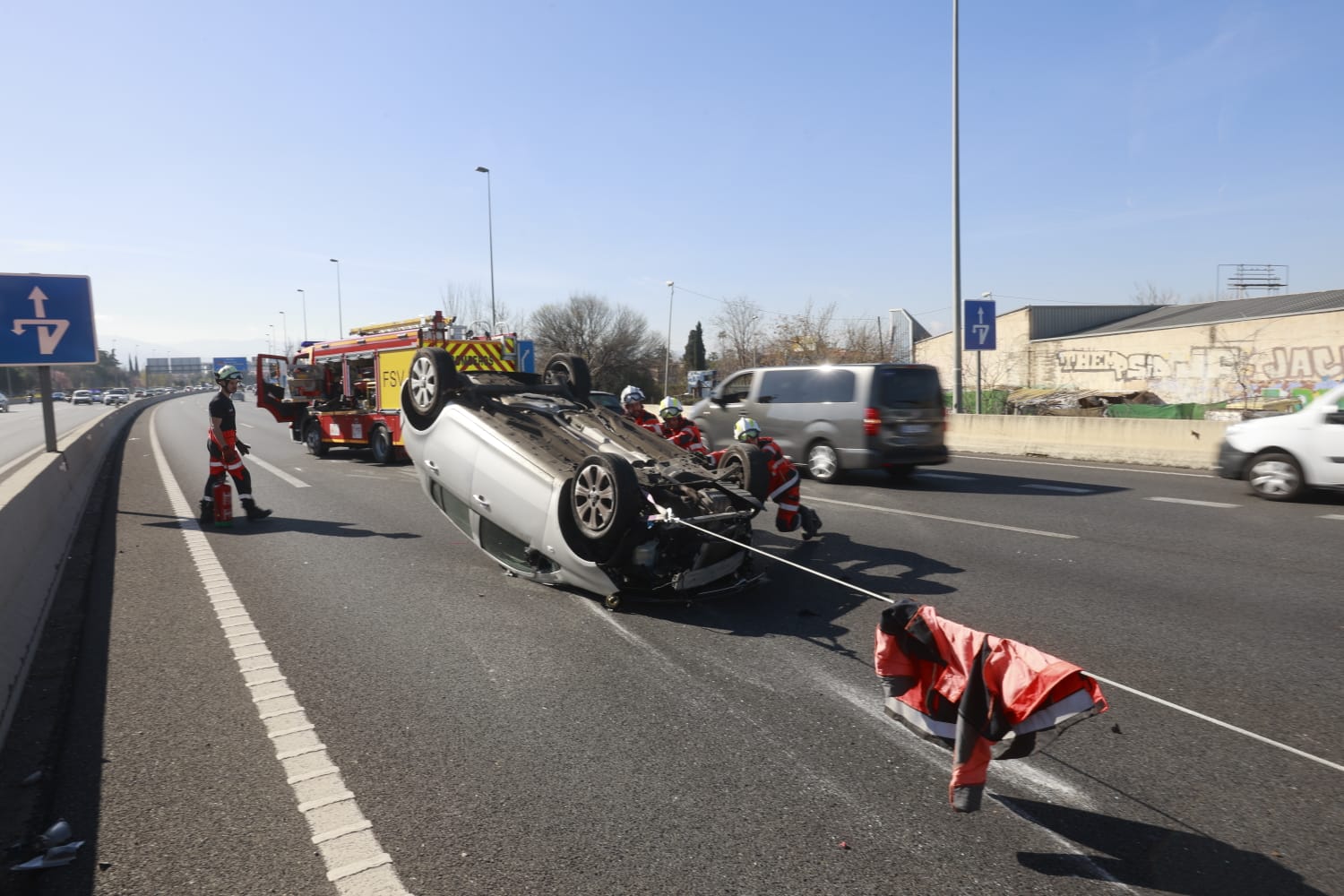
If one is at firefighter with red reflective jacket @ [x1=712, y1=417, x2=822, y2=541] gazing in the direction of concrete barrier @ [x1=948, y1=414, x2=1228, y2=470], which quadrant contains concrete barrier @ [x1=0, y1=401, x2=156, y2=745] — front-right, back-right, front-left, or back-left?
back-left

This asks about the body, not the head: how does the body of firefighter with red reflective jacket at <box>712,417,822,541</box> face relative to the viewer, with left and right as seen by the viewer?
facing to the left of the viewer

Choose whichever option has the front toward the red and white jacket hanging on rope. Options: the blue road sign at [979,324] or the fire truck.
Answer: the blue road sign

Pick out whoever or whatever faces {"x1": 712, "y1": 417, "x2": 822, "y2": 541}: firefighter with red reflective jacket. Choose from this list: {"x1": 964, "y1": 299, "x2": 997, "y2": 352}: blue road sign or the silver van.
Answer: the blue road sign

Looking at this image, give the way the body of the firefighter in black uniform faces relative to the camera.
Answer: to the viewer's right

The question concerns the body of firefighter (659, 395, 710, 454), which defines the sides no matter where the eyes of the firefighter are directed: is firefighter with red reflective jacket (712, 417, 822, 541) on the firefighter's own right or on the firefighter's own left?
on the firefighter's own left

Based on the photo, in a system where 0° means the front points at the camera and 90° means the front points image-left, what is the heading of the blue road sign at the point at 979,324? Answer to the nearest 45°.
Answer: approximately 0°

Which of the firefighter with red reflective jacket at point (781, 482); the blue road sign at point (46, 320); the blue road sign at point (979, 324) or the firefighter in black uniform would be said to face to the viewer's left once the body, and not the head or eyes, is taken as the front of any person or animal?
the firefighter with red reflective jacket

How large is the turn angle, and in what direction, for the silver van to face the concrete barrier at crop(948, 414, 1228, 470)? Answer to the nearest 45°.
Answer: approximately 90° to its right
